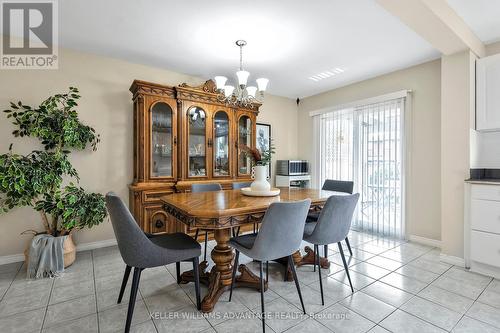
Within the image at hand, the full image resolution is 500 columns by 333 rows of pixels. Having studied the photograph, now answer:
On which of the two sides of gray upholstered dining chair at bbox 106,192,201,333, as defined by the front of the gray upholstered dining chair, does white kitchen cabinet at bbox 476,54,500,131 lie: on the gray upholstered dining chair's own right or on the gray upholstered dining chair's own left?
on the gray upholstered dining chair's own right

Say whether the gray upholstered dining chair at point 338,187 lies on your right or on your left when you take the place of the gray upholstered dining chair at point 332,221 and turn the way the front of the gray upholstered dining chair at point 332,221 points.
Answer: on your right

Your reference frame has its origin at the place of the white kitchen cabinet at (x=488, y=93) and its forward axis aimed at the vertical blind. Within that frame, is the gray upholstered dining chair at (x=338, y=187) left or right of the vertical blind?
left

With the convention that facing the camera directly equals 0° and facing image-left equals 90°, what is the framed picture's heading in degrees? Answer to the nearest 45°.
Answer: approximately 315°

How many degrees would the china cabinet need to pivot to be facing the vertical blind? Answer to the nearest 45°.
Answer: approximately 45° to its left

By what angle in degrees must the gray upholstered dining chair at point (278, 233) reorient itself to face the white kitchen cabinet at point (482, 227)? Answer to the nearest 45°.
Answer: approximately 90° to its right

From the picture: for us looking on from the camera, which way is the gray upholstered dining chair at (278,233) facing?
facing away from the viewer and to the left of the viewer
